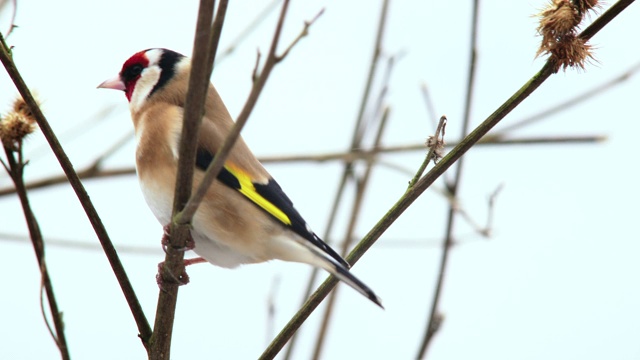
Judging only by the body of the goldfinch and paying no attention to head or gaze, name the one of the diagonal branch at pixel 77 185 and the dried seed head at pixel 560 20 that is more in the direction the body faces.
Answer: the diagonal branch

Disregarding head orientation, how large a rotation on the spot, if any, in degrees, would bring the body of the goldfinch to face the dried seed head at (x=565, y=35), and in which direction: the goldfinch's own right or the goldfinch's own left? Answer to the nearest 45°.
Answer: approximately 135° to the goldfinch's own left

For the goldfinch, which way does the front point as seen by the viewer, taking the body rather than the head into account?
to the viewer's left

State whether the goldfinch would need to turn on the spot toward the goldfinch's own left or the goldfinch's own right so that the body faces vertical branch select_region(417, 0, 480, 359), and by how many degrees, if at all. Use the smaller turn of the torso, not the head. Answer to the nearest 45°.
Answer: approximately 135° to the goldfinch's own left

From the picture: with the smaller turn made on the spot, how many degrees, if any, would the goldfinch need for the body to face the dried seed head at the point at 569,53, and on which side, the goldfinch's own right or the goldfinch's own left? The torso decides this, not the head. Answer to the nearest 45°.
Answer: approximately 135° to the goldfinch's own left

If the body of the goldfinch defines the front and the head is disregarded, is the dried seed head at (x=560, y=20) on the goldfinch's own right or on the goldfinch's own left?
on the goldfinch's own left

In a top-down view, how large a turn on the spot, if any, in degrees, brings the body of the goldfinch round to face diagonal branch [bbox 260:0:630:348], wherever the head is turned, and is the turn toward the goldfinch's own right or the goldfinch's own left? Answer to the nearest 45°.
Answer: approximately 135° to the goldfinch's own left
